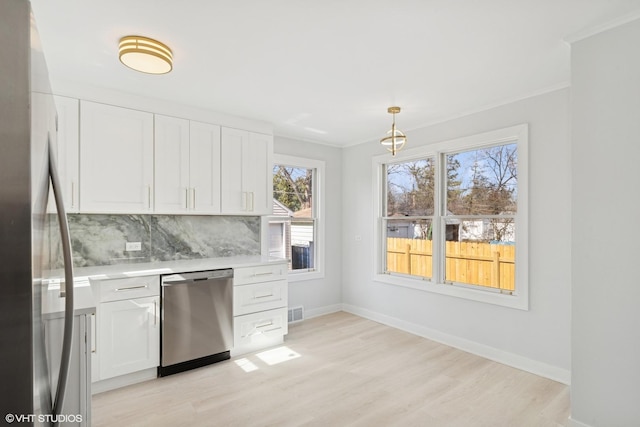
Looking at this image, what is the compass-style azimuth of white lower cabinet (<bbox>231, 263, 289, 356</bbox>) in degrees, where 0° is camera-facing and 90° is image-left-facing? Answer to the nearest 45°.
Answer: approximately 315°

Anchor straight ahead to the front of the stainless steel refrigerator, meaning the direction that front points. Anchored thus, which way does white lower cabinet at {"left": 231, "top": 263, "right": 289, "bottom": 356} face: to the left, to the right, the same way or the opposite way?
to the right

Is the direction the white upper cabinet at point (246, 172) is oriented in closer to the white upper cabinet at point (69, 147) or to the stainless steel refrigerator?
the stainless steel refrigerator

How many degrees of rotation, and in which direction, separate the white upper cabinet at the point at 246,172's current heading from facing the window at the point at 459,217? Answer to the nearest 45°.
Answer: approximately 45° to its left

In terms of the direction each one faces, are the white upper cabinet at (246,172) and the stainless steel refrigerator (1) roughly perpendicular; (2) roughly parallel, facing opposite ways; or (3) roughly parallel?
roughly perpendicular

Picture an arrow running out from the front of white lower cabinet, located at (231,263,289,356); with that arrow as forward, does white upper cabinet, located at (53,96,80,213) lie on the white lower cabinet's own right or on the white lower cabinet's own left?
on the white lower cabinet's own right

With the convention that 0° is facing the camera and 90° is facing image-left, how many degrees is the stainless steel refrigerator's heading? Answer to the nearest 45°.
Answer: approximately 270°

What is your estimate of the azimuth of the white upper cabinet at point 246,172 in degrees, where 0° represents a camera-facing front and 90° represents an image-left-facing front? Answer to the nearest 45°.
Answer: approximately 315°

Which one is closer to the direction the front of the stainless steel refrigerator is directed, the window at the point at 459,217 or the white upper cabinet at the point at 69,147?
the window

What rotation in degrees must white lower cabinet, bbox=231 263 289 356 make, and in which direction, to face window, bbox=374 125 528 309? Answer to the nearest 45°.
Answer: approximately 45° to its left
